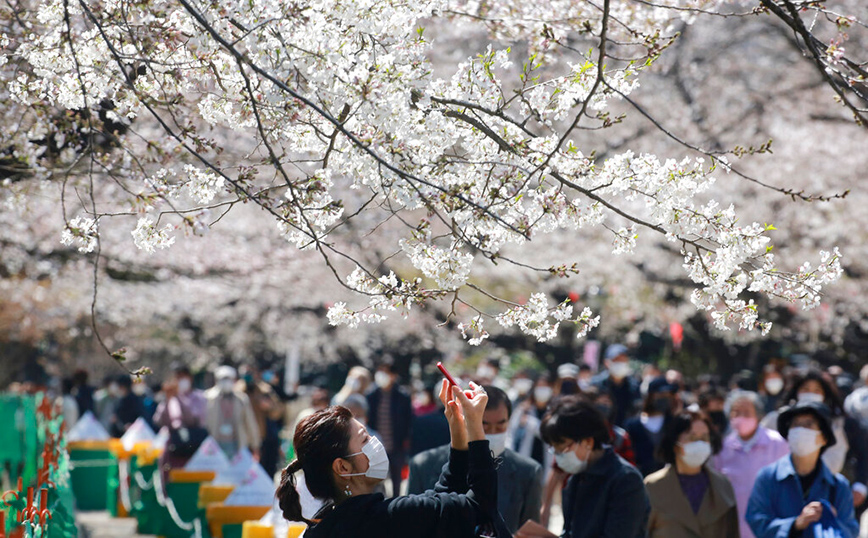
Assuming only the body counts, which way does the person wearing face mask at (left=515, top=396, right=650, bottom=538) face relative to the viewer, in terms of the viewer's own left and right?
facing the viewer and to the left of the viewer

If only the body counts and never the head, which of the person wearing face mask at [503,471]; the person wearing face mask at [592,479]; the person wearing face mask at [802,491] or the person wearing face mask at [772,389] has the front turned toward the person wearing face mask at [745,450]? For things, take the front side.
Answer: the person wearing face mask at [772,389]

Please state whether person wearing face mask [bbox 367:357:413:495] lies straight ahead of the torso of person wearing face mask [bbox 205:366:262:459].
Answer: no

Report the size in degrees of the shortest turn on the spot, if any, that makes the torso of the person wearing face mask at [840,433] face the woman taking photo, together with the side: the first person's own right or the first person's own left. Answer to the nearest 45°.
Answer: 0° — they already face them

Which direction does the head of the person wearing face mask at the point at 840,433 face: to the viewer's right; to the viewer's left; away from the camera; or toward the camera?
toward the camera

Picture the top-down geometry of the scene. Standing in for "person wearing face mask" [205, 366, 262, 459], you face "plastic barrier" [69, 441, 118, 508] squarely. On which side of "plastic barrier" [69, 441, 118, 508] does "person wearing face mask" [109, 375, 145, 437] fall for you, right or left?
right

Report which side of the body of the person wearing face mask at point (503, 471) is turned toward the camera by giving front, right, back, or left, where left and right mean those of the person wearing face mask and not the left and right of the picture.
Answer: front

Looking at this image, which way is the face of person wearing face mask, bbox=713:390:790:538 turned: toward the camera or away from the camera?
toward the camera

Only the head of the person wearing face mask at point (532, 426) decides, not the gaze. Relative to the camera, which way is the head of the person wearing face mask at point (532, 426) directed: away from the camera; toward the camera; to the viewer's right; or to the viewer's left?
toward the camera

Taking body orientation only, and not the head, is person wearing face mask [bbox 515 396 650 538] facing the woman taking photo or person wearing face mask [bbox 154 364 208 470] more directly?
the woman taking photo

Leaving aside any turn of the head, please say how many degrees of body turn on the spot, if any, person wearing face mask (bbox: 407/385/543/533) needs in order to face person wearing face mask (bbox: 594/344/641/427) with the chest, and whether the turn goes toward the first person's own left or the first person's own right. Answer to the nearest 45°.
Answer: approximately 180°

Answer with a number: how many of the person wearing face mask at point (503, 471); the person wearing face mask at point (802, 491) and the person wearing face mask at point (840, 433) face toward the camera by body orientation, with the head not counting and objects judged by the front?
3

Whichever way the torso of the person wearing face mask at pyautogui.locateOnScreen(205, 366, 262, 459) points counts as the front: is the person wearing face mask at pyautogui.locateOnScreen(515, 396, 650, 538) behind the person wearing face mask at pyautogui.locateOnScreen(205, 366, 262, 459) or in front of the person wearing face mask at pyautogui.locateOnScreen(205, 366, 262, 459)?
in front

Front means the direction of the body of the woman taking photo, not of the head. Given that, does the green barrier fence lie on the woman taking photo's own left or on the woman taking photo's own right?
on the woman taking photo's own left

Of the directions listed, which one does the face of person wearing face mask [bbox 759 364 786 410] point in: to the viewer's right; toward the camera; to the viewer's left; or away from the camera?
toward the camera

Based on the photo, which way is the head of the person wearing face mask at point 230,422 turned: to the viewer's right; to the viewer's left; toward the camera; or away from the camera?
toward the camera
